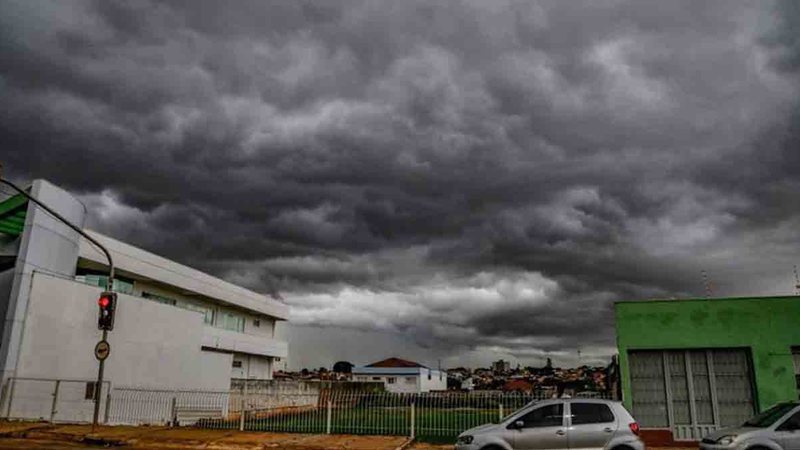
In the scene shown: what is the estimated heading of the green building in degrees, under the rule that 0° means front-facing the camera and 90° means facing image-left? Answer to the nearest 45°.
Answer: approximately 0°

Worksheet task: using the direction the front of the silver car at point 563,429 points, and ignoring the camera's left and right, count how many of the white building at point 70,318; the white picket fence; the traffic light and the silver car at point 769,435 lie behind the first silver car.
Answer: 1

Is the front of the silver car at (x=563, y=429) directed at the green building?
no

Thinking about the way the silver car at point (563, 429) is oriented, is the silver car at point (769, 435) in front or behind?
behind

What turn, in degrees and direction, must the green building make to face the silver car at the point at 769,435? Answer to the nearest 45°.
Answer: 0° — it already faces it

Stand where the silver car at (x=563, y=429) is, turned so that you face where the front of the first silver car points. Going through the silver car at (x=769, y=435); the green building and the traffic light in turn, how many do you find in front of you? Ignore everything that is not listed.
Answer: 1

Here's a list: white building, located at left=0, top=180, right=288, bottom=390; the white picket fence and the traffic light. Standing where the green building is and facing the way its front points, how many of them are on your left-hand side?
0

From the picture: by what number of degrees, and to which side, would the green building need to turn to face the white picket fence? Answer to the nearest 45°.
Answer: approximately 90° to its right

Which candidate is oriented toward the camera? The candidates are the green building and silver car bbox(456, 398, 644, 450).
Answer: the green building

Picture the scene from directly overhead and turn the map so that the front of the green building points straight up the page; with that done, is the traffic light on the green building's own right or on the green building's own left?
on the green building's own right

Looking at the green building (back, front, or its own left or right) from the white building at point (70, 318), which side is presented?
right

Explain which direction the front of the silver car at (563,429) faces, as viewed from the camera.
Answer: facing to the left of the viewer

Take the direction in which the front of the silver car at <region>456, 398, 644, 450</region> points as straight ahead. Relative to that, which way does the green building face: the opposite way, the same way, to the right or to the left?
to the left

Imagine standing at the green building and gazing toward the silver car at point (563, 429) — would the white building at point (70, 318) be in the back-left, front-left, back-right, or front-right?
front-right

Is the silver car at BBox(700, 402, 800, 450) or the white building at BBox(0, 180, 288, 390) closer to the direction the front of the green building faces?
the silver car
